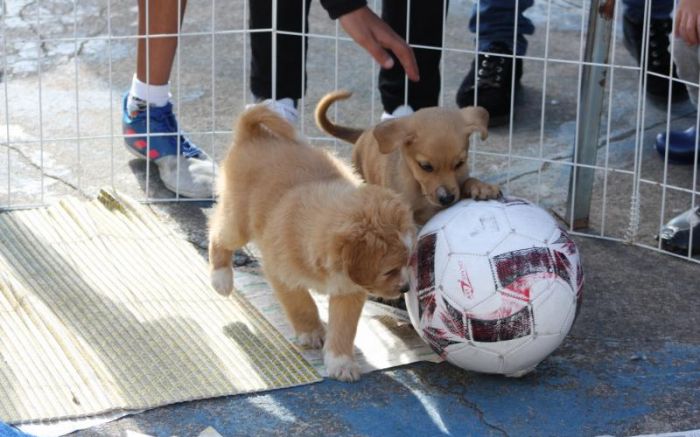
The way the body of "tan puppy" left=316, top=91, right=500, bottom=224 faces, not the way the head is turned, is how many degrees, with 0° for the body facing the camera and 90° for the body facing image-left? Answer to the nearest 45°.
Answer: approximately 315°

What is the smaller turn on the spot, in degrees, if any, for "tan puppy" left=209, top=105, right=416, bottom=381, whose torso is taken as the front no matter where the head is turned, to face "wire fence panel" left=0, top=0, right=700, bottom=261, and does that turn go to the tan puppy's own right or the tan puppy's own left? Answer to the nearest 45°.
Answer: approximately 135° to the tan puppy's own left

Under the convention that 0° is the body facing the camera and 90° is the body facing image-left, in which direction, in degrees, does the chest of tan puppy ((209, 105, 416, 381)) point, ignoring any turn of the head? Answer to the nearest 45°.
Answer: approximately 315°

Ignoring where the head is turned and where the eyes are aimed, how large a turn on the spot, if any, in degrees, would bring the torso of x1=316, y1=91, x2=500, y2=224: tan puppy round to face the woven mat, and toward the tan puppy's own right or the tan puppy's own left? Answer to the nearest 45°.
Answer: approximately 135° to the tan puppy's own right
